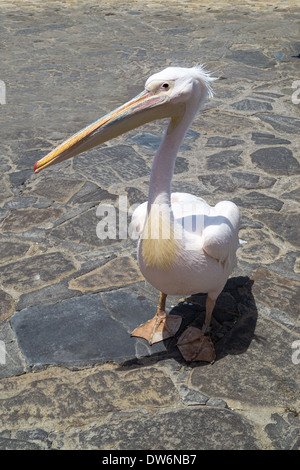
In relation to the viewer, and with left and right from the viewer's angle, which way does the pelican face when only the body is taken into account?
facing the viewer and to the left of the viewer
